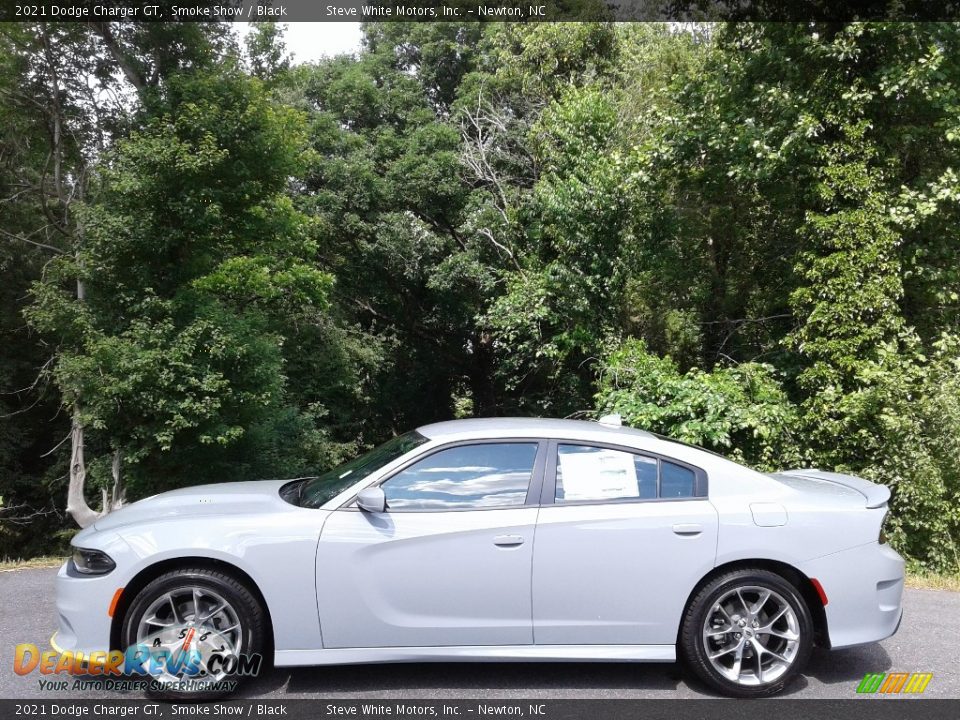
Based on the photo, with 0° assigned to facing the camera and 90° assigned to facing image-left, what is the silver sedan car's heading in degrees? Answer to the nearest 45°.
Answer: approximately 90°
